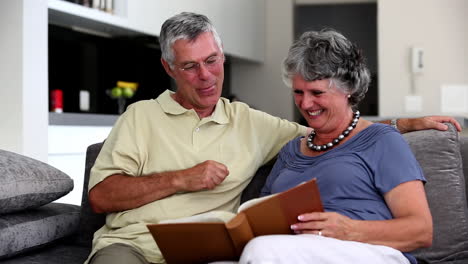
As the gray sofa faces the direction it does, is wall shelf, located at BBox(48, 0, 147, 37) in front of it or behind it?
behind

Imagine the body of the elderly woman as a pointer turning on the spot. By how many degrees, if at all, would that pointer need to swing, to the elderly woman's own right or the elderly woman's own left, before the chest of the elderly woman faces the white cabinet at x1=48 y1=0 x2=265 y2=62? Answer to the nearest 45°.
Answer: approximately 135° to the elderly woman's own right

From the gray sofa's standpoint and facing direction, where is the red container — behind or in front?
behind

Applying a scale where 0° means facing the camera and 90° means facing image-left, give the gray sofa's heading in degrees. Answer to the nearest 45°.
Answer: approximately 0°

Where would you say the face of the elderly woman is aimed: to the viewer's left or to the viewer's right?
to the viewer's left

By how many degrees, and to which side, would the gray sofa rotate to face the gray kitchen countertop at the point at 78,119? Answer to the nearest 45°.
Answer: approximately 135° to its right

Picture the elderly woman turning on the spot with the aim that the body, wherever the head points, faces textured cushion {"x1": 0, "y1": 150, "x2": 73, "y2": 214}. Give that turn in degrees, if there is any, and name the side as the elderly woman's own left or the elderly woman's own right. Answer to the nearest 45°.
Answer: approximately 45° to the elderly woman's own right

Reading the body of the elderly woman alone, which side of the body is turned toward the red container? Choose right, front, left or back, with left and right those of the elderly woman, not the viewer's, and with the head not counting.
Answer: right

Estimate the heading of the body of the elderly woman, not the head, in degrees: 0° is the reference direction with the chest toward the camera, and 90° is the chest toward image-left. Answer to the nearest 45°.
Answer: approximately 45°
